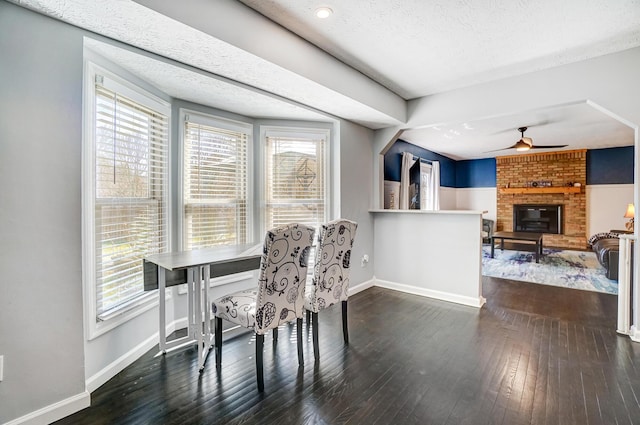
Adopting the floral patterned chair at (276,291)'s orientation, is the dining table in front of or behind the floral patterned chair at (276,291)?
in front

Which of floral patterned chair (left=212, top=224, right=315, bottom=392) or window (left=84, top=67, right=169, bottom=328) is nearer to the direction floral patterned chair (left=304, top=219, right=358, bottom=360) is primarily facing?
the window

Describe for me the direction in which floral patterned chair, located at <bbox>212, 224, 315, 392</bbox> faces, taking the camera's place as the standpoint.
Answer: facing away from the viewer and to the left of the viewer

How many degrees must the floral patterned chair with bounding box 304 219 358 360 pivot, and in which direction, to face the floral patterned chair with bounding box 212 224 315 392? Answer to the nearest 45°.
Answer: approximately 90° to its left

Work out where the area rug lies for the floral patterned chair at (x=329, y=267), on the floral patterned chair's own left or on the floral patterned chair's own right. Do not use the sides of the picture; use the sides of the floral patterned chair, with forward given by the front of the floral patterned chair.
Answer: on the floral patterned chair's own right

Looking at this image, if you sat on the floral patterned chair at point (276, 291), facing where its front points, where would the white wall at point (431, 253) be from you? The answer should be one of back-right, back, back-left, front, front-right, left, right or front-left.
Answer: right

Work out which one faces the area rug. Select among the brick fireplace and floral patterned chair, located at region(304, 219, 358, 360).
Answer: the brick fireplace

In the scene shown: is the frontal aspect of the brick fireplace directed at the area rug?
yes

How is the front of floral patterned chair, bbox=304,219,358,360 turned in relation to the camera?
facing away from the viewer and to the left of the viewer

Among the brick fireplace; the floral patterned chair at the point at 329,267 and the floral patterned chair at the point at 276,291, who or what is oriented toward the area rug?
the brick fireplace
